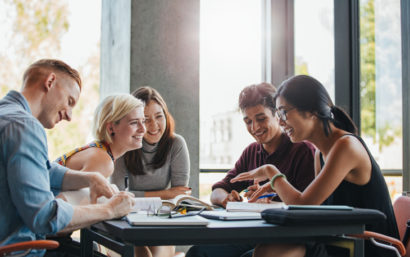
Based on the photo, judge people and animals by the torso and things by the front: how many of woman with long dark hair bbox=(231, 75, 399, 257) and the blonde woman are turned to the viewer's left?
1

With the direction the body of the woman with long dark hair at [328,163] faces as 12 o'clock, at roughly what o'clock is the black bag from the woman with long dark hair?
The black bag is roughly at 9 o'clock from the woman with long dark hair.

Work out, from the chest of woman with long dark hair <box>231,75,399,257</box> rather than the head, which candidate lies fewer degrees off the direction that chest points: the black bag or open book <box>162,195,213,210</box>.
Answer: the open book

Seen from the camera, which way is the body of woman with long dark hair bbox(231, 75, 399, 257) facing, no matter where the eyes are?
to the viewer's left

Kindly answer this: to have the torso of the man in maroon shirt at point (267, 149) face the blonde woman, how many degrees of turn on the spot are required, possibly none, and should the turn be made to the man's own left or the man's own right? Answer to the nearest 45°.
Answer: approximately 45° to the man's own right

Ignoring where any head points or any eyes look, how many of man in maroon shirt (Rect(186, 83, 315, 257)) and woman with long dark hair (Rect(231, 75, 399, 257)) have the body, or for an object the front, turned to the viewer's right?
0

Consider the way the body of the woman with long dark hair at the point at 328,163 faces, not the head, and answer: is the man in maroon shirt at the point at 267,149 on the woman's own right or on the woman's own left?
on the woman's own right
